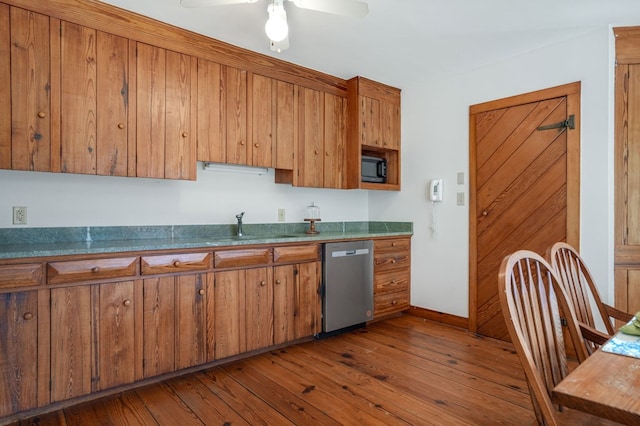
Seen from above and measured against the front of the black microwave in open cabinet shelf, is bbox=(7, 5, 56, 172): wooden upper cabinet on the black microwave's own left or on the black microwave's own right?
on the black microwave's own right

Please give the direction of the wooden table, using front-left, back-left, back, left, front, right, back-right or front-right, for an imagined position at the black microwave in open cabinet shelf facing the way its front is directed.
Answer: front-right

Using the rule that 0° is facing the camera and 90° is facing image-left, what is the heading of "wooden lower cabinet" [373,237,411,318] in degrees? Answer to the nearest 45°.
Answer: approximately 315°

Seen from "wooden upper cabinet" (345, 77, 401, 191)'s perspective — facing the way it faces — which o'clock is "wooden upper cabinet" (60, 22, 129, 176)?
"wooden upper cabinet" (60, 22, 129, 176) is roughly at 3 o'clock from "wooden upper cabinet" (345, 77, 401, 191).

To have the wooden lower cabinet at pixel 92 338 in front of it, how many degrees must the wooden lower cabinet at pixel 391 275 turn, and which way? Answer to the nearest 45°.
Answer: approximately 90° to its right

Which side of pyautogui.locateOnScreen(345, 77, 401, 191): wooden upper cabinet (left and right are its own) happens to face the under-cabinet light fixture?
right

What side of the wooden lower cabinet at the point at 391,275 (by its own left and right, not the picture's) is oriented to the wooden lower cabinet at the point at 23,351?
right

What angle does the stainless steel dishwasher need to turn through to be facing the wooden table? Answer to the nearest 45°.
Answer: approximately 45° to its right

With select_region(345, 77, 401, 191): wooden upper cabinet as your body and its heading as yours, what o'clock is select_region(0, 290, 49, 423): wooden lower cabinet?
The wooden lower cabinet is roughly at 3 o'clock from the wooden upper cabinet.
